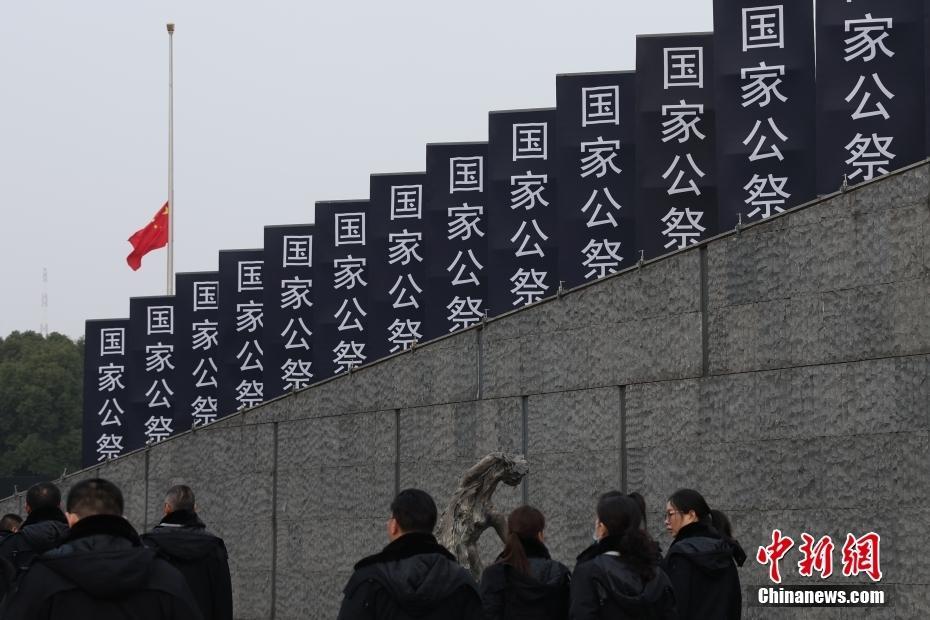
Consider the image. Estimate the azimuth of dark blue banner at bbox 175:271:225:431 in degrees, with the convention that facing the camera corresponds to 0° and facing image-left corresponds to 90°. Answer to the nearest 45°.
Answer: approximately 0°

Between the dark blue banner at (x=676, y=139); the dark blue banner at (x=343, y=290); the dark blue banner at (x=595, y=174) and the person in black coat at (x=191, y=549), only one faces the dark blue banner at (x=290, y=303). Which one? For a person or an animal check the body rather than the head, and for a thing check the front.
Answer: the person in black coat

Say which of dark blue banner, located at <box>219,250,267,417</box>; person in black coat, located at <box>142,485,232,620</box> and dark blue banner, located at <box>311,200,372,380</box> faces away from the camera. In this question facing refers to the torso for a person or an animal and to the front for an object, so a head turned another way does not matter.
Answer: the person in black coat

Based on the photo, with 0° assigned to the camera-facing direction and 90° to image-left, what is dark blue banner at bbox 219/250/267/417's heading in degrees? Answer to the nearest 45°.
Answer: approximately 0°

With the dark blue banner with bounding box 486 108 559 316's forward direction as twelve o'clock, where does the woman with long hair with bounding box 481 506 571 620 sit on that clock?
The woman with long hair is roughly at 12 o'clock from the dark blue banner.

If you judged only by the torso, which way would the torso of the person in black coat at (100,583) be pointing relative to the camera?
away from the camera

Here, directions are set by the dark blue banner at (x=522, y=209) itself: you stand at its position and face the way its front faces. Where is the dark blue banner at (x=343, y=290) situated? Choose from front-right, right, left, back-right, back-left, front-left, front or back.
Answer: back-right

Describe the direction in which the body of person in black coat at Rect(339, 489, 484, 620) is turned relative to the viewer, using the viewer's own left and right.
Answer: facing away from the viewer and to the left of the viewer

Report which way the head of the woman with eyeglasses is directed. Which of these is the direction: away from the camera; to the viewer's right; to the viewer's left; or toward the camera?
to the viewer's left

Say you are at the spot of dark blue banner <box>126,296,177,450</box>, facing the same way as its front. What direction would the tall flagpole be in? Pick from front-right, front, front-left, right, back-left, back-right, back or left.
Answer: back

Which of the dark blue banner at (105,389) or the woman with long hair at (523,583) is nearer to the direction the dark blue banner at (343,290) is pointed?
the woman with long hair

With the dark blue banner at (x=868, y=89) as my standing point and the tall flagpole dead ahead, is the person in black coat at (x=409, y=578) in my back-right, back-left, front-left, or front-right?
back-left
